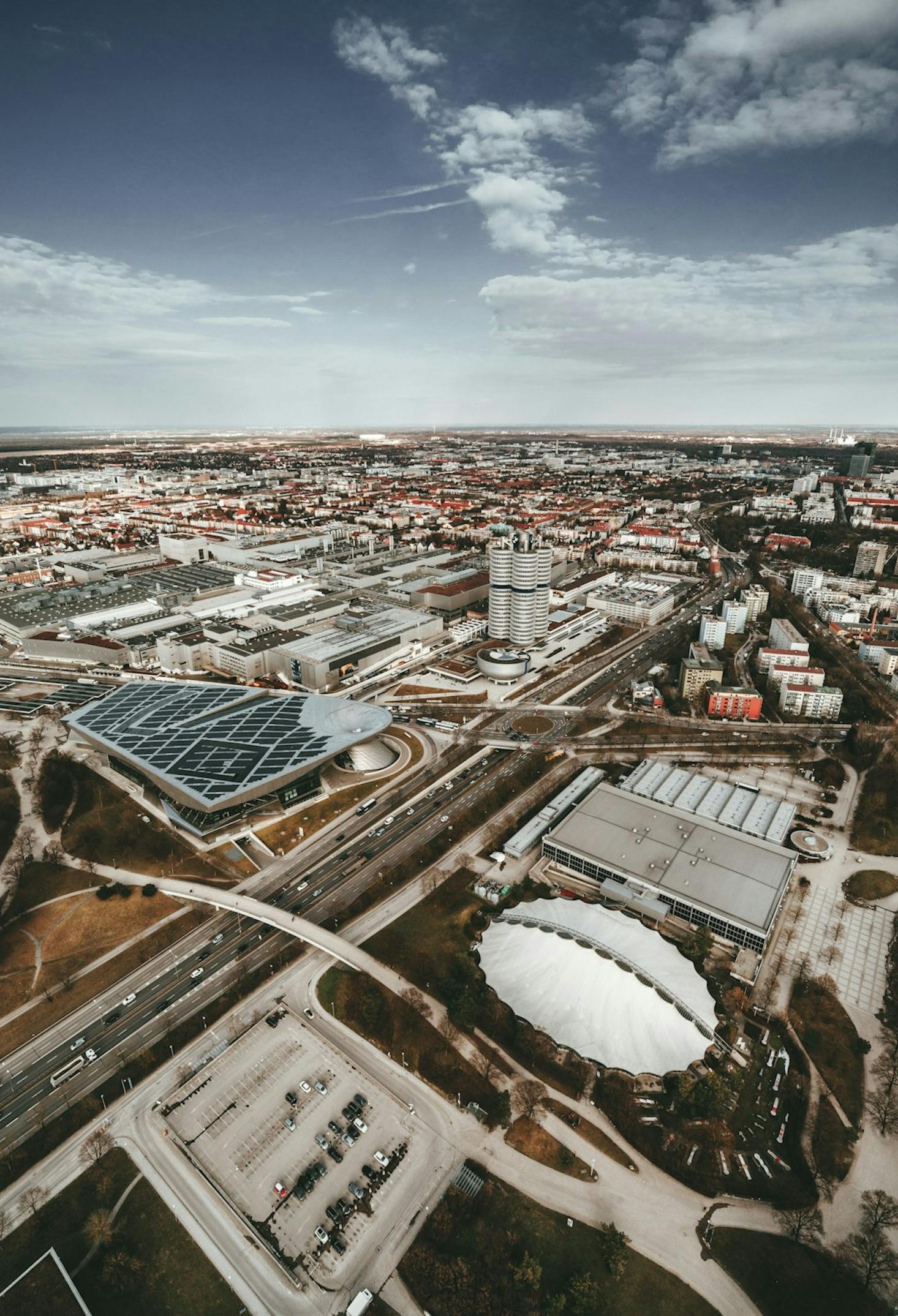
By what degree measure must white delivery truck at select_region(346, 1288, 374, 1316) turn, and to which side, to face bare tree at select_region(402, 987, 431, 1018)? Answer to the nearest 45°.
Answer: approximately 45° to its left

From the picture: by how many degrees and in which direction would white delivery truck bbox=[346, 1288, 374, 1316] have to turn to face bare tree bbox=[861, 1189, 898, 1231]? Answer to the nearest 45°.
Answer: approximately 45° to its right

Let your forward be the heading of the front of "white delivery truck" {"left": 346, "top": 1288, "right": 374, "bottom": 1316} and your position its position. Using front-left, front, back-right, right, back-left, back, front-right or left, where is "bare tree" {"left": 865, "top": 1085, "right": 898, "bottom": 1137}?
front-right

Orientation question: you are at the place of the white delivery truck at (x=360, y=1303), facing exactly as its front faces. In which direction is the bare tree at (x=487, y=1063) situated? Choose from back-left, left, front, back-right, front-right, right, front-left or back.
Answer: front

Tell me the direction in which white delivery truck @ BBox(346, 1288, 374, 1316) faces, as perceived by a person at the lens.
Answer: facing away from the viewer and to the right of the viewer

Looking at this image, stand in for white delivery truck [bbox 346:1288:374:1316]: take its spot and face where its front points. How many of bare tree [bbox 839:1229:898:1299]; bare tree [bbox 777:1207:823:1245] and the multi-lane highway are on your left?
1

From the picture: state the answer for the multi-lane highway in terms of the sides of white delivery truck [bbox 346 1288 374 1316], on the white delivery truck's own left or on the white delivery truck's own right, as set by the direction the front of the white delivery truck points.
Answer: on the white delivery truck's own left

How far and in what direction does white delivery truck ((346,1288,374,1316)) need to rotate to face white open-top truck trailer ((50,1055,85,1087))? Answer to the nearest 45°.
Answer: approximately 90° to its left

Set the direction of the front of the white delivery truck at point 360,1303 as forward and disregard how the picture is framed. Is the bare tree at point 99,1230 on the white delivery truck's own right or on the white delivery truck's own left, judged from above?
on the white delivery truck's own left

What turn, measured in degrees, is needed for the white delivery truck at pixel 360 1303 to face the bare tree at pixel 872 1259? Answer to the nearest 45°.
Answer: approximately 45° to its right
